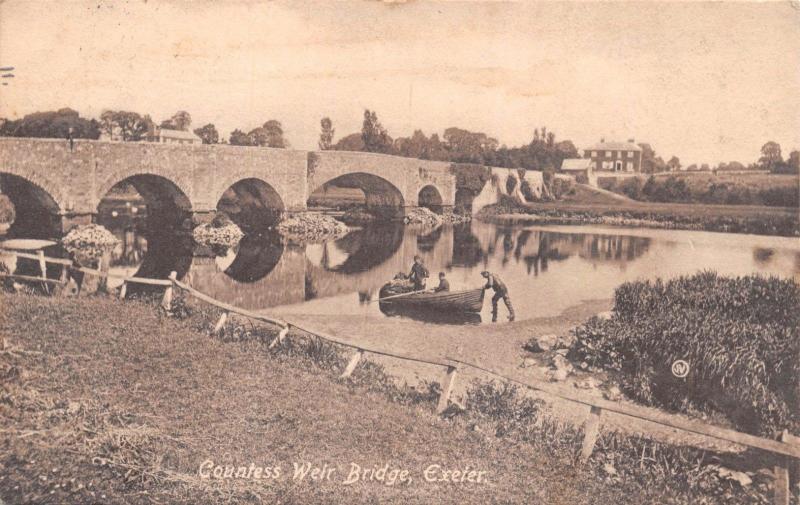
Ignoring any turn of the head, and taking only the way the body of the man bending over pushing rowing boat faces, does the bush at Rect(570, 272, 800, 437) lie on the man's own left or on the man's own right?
on the man's own left

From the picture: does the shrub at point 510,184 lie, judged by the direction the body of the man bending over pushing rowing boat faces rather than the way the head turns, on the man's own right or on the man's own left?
on the man's own right

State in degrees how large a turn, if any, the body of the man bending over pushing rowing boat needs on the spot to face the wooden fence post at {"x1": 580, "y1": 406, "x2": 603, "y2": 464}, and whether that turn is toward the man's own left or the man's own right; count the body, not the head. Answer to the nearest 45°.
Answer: approximately 90° to the man's own left

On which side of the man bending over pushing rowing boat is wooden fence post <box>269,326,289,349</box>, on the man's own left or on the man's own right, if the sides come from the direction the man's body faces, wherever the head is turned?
on the man's own left

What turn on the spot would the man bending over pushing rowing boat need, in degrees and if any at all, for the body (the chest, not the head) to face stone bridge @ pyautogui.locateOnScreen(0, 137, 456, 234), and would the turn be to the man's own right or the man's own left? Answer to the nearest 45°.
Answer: approximately 45° to the man's own right

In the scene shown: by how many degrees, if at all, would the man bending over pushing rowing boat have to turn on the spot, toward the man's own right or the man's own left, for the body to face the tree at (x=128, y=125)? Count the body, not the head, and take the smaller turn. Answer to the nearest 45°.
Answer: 0° — they already face it

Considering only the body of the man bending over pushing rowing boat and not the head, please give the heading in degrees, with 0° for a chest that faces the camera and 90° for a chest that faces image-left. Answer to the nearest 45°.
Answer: approximately 90°
